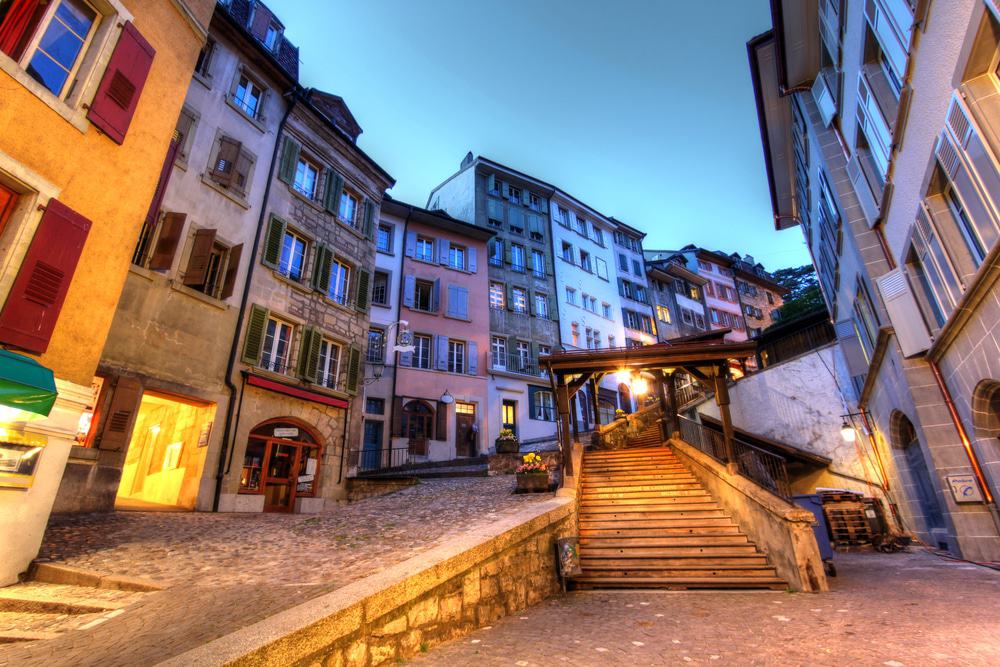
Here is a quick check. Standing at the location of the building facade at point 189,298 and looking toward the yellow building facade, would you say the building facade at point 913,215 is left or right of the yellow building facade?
left

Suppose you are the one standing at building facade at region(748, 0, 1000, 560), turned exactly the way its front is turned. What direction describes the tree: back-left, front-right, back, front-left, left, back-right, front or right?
right

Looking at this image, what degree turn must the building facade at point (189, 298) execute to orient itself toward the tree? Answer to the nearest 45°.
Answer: approximately 45° to its left

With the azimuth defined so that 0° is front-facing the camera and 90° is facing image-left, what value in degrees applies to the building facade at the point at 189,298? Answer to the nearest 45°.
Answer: approximately 315°

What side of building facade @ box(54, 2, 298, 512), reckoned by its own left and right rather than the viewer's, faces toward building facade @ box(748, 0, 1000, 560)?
front

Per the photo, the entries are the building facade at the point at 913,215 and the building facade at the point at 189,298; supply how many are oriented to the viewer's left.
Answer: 1

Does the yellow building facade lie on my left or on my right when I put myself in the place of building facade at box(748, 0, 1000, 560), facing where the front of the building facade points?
on my left

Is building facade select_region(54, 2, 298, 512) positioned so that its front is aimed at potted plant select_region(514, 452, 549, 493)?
yes

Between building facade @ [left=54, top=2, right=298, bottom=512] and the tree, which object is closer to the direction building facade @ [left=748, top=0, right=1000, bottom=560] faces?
the building facade

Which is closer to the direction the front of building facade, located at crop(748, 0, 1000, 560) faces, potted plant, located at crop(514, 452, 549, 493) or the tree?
the potted plant

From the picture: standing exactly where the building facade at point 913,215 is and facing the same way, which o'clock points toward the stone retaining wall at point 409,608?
The stone retaining wall is roughly at 10 o'clock from the building facade.

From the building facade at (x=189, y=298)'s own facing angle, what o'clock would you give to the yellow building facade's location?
The yellow building facade is roughly at 2 o'clock from the building facade.

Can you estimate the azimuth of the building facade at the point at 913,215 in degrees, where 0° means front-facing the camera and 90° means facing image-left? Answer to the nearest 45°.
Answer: approximately 90°

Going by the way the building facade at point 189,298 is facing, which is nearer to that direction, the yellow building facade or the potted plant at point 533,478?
the potted plant
